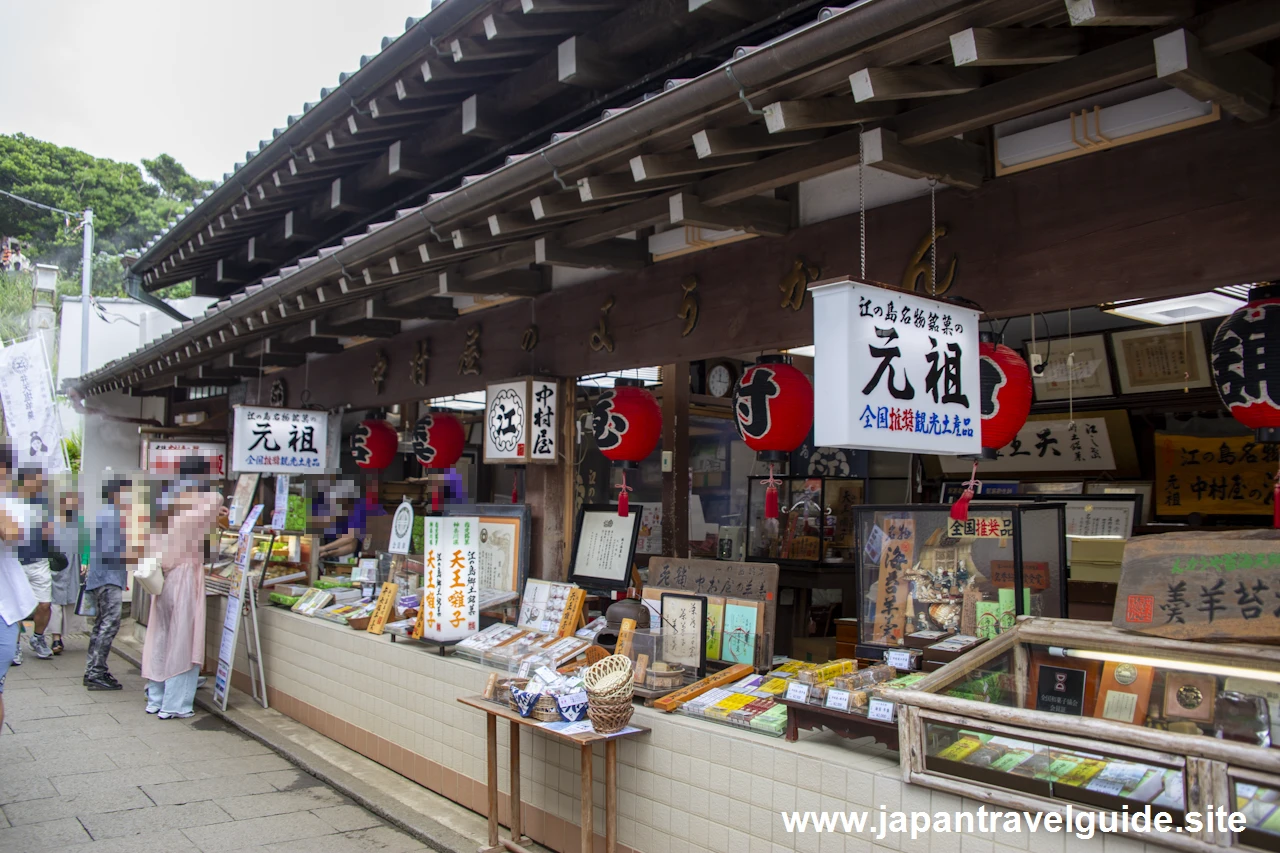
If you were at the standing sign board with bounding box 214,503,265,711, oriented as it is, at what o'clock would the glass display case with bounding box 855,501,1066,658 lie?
The glass display case is roughly at 8 o'clock from the standing sign board.

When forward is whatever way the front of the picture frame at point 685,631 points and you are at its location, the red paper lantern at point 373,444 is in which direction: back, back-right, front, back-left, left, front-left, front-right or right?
right

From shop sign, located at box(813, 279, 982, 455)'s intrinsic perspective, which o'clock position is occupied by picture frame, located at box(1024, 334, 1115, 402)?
The picture frame is roughly at 8 o'clock from the shop sign.

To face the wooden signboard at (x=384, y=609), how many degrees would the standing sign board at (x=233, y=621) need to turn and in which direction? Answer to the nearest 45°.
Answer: approximately 135° to its left

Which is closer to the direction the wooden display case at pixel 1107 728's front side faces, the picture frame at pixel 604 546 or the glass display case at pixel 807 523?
the picture frame

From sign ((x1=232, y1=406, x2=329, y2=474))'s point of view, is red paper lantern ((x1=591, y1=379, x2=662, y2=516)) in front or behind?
in front

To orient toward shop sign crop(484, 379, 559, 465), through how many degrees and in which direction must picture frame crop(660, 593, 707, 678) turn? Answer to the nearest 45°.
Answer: approximately 90° to its right

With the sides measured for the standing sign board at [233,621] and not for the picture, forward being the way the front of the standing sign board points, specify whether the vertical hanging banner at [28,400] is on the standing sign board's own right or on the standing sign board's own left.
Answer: on the standing sign board's own right

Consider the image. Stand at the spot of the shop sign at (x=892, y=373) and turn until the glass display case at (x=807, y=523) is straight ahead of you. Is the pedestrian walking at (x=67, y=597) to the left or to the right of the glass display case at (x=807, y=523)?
left

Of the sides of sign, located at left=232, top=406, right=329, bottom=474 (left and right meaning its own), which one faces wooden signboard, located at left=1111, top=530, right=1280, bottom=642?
front

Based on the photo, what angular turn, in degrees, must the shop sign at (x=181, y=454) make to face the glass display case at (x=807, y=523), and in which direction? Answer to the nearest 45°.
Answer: approximately 45° to its left
